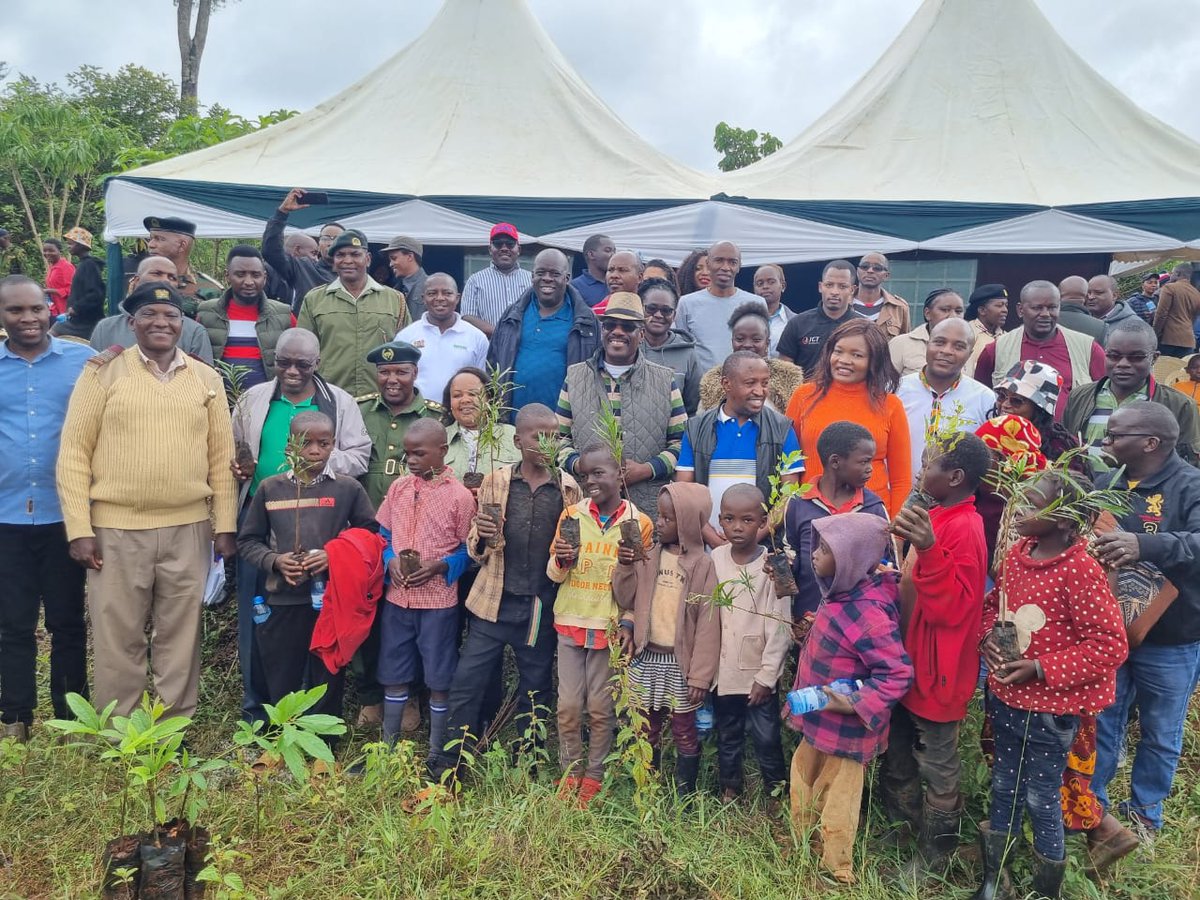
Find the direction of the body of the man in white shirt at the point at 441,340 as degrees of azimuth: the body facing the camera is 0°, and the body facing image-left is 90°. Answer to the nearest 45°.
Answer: approximately 0°

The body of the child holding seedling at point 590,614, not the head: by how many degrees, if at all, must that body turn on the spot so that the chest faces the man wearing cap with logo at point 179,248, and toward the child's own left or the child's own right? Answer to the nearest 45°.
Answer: approximately 135° to the child's own right

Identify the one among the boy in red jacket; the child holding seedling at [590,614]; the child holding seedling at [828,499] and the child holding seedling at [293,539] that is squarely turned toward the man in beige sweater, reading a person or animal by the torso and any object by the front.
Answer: the boy in red jacket

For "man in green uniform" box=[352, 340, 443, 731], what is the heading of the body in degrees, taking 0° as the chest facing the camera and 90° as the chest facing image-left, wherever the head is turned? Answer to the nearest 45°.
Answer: approximately 0°

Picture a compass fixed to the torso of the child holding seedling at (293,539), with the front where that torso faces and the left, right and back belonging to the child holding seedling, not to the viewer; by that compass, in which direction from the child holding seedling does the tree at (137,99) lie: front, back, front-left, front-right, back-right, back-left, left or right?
back

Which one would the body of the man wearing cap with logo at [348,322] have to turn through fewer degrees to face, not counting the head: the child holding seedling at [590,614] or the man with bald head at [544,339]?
the child holding seedling

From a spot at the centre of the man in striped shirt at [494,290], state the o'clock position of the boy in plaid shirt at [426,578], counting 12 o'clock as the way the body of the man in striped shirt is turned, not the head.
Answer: The boy in plaid shirt is roughly at 12 o'clock from the man in striped shirt.

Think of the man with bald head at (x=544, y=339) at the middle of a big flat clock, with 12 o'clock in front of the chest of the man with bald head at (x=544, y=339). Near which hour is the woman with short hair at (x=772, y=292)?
the woman with short hair at (x=772, y=292) is roughly at 8 o'clock from the man with bald head at (x=544, y=339).
